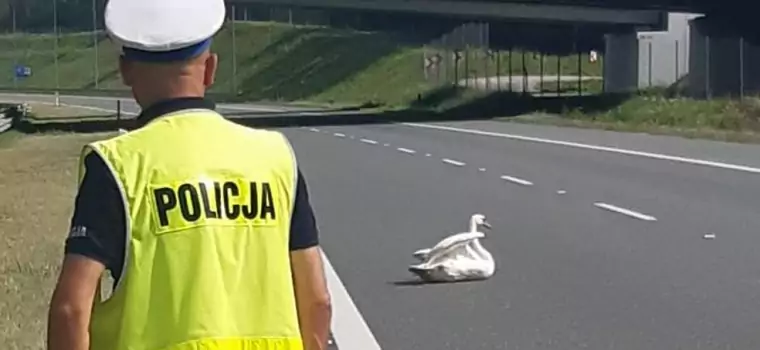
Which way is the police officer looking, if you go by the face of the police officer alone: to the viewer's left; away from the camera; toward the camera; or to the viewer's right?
away from the camera

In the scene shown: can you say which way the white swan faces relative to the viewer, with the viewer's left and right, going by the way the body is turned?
facing to the right of the viewer

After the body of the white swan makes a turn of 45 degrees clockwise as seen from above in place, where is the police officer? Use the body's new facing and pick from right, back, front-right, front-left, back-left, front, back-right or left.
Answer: front-right
